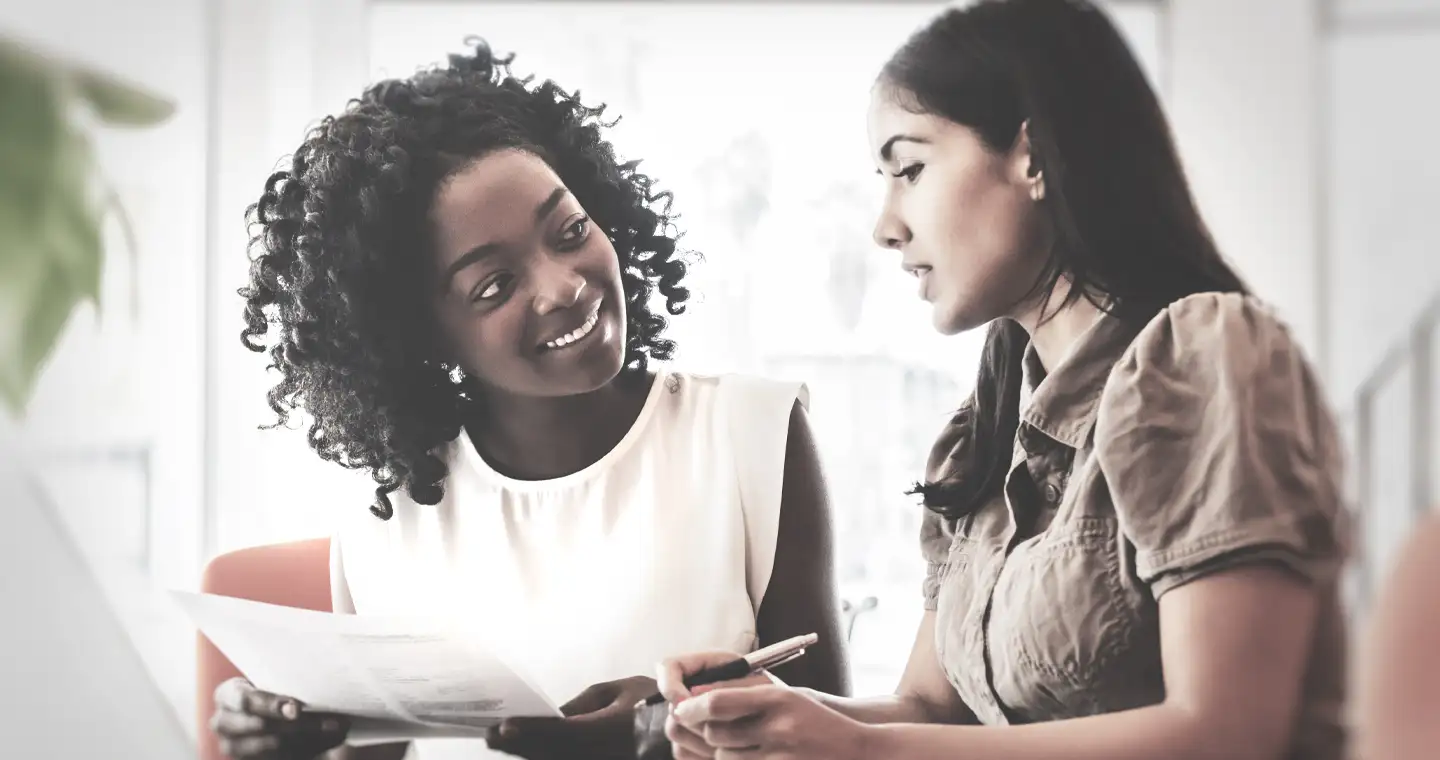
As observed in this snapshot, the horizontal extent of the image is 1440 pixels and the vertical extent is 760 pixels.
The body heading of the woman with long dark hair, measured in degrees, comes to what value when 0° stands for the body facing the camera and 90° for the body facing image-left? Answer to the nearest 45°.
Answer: approximately 45°

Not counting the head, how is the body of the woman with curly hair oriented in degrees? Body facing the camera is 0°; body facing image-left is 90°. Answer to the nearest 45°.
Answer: approximately 0°

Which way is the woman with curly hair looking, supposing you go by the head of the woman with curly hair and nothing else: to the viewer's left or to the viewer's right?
to the viewer's right
